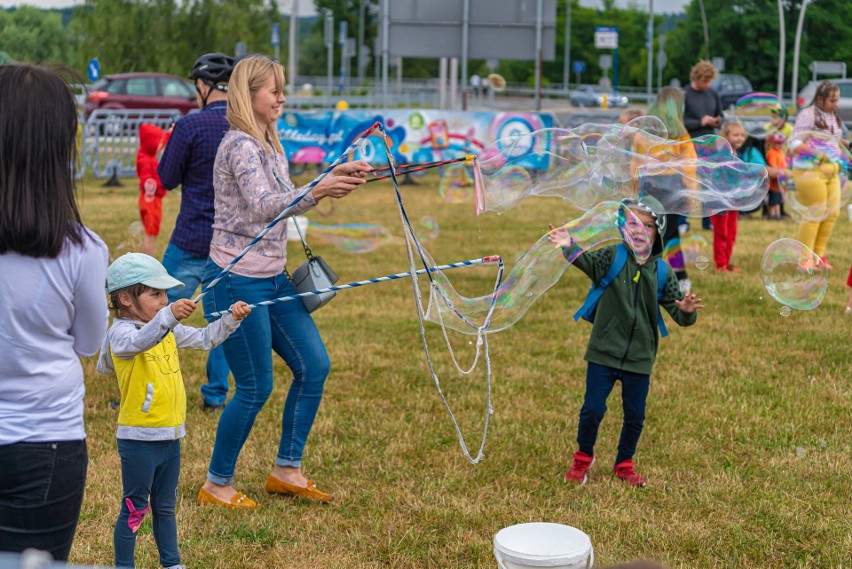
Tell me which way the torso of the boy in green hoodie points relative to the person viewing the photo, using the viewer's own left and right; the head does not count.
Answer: facing the viewer

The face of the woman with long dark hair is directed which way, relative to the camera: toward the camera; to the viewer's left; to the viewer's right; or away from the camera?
away from the camera

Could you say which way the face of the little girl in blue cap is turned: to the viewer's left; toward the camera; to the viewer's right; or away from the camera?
to the viewer's right

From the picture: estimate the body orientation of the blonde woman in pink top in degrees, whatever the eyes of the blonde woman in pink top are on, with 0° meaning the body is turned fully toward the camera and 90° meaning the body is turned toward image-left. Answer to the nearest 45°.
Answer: approximately 270°

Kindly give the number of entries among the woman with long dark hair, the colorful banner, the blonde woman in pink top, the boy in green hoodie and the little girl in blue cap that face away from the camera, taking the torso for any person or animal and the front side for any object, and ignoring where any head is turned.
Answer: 1

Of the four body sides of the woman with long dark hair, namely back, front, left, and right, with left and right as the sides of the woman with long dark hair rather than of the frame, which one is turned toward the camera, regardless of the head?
back

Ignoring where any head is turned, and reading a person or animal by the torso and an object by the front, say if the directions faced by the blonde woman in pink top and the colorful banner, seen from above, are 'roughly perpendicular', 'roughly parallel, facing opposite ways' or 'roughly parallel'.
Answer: roughly perpendicular

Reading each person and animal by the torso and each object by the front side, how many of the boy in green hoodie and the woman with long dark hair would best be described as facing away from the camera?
1

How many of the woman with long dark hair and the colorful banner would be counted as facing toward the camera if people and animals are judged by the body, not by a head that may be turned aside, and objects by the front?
1

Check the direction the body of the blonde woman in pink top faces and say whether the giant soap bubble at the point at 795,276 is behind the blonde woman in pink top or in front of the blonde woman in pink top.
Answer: in front

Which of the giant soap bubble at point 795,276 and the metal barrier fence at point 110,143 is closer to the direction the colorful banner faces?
the giant soap bubble

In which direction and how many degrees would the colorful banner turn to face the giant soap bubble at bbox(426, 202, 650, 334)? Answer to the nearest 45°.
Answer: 0° — it already faces it
